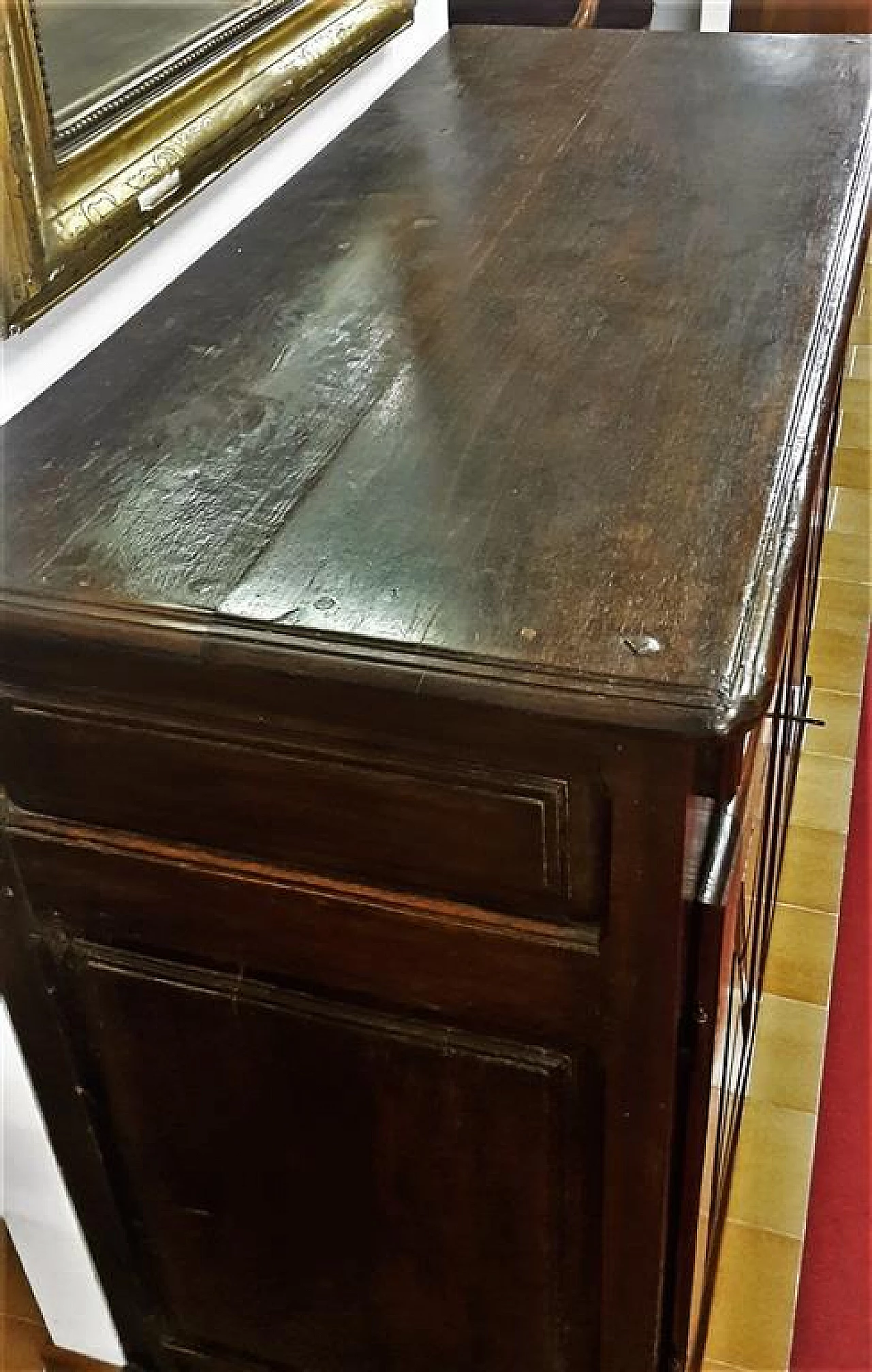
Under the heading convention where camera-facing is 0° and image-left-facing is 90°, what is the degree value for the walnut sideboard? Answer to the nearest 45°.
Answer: approximately 270°
